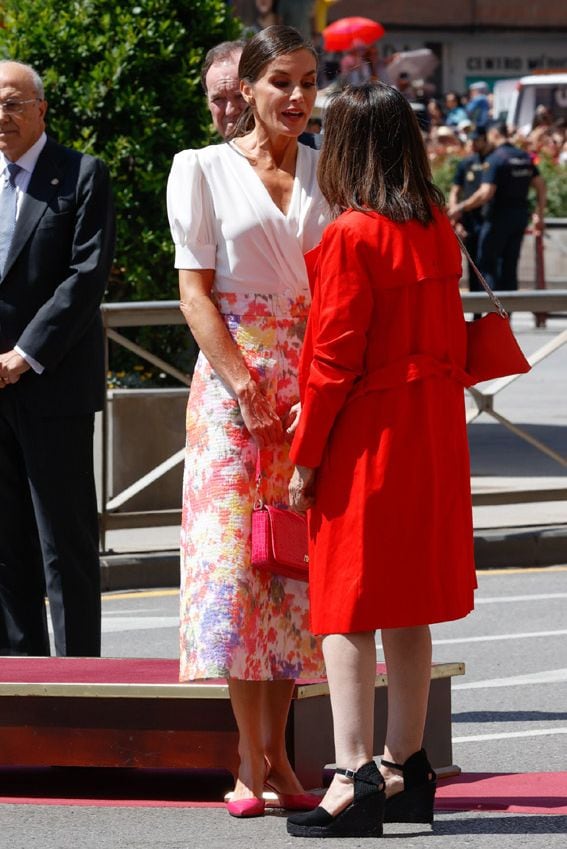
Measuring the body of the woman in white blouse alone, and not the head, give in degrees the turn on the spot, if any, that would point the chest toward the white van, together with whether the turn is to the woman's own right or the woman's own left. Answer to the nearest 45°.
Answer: approximately 135° to the woman's own left

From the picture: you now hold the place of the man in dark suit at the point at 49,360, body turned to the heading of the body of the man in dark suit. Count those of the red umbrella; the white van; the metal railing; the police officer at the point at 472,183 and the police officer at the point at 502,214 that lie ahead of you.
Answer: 0

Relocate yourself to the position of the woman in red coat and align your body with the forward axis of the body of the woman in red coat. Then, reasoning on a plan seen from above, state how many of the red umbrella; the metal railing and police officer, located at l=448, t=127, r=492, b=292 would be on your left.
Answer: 0

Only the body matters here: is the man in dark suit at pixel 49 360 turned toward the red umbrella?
no

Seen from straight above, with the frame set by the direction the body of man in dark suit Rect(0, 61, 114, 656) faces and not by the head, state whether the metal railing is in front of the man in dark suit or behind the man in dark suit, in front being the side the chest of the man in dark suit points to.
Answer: behind

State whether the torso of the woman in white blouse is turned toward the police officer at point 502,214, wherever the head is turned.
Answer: no

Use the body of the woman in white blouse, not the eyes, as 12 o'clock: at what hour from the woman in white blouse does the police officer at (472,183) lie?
The police officer is roughly at 8 o'clock from the woman in white blouse.

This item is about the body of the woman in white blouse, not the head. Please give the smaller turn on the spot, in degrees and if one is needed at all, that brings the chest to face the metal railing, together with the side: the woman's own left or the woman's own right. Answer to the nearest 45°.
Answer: approximately 135° to the woman's own left

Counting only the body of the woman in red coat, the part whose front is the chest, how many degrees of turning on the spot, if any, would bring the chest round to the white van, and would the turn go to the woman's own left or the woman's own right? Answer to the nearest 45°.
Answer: approximately 45° to the woman's own right

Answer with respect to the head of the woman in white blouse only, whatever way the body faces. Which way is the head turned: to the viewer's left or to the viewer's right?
to the viewer's right

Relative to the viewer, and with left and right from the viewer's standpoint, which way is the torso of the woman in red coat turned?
facing away from the viewer and to the left of the viewer

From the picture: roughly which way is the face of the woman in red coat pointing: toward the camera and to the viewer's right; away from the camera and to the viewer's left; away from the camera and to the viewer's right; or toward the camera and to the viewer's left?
away from the camera and to the viewer's left

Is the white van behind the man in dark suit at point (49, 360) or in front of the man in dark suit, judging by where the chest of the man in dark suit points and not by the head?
behind

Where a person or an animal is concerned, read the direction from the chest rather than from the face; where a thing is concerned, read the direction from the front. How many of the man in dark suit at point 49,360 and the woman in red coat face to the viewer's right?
0

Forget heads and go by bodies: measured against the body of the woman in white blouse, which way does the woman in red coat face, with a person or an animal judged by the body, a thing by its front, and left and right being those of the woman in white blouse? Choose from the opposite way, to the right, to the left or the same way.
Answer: the opposite way

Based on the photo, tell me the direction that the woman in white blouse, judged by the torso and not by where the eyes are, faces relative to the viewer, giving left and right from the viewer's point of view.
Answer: facing the viewer and to the right of the viewer

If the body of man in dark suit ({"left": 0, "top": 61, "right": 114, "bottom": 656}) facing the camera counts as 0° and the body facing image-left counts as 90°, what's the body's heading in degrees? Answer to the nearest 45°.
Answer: approximately 45°
